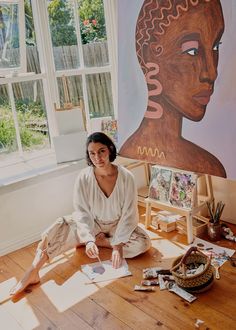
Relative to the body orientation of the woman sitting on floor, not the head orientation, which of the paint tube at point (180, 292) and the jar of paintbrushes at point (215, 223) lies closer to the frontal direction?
the paint tube

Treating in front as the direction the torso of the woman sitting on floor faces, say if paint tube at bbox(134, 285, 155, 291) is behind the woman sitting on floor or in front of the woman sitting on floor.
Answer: in front

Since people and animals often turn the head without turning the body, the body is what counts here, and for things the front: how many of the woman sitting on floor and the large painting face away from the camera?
0

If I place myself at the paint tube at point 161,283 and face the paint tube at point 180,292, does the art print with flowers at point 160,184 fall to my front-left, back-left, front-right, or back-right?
back-left

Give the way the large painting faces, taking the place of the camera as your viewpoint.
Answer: facing the viewer and to the left of the viewer

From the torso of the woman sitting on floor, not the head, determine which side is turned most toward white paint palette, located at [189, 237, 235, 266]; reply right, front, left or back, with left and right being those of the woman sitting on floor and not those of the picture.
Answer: left

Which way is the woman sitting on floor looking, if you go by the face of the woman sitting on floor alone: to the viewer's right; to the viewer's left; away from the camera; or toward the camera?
toward the camera

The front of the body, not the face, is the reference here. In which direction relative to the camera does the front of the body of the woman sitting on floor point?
toward the camera

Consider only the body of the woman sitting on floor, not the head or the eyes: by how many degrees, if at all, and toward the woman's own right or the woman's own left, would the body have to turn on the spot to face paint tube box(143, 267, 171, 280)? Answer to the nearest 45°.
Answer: approximately 45° to the woman's own left
